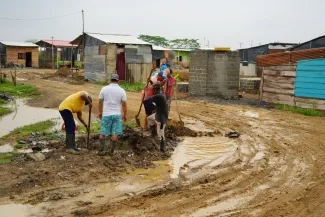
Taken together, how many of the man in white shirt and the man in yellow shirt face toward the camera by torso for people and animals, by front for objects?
0

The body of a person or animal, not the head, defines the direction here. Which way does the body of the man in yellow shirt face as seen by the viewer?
to the viewer's right

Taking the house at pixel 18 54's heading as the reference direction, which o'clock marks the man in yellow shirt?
The man in yellow shirt is roughly at 12 o'clock from the house.

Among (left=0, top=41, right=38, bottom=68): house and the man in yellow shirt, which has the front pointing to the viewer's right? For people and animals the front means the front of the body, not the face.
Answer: the man in yellow shirt

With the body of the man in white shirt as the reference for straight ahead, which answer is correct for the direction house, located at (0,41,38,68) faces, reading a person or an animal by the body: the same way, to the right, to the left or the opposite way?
the opposite way

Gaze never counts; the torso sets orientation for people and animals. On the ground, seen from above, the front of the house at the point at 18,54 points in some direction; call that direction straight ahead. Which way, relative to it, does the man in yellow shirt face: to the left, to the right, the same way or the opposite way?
to the left

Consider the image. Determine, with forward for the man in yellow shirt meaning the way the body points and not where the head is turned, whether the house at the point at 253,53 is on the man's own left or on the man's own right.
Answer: on the man's own left

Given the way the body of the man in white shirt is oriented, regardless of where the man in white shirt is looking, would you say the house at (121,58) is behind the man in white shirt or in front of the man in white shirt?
in front

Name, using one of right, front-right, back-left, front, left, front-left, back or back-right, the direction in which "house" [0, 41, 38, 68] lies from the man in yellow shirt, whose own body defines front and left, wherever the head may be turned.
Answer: left

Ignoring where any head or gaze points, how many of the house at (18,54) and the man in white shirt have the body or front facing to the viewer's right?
0

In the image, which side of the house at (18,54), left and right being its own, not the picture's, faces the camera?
front

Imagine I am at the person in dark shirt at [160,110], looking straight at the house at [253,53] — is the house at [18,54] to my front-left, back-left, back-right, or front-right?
front-left

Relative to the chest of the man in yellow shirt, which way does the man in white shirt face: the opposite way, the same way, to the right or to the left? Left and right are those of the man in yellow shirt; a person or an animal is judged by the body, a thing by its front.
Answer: to the left

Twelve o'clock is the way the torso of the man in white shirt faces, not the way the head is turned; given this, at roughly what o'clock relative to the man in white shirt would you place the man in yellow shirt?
The man in yellow shirt is roughly at 10 o'clock from the man in white shirt.

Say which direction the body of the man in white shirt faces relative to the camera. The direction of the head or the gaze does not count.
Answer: away from the camera

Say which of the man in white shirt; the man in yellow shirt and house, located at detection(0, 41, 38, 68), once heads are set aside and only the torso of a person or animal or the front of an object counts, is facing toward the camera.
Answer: the house
